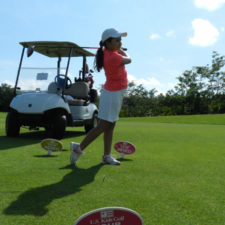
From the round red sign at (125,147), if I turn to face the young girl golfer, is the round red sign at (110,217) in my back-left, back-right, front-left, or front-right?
front-left

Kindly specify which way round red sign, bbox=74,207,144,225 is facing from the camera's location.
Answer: facing the viewer

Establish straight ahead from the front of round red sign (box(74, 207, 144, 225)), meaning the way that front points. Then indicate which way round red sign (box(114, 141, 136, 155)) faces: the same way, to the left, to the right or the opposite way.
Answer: the same way

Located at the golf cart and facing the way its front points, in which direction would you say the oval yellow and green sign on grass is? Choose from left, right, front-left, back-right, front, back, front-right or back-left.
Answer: front-left

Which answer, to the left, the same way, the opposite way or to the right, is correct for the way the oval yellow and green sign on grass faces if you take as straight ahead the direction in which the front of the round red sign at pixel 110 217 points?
the same way

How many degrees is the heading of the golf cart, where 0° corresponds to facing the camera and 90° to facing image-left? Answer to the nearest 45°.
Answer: approximately 45°

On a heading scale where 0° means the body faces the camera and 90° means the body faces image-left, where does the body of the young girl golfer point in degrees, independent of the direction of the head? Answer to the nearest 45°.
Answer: approximately 270°

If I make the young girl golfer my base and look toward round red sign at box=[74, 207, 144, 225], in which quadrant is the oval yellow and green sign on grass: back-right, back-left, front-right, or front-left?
back-right

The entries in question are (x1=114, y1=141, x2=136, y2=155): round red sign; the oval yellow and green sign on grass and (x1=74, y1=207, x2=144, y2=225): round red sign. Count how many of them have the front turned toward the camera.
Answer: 3
